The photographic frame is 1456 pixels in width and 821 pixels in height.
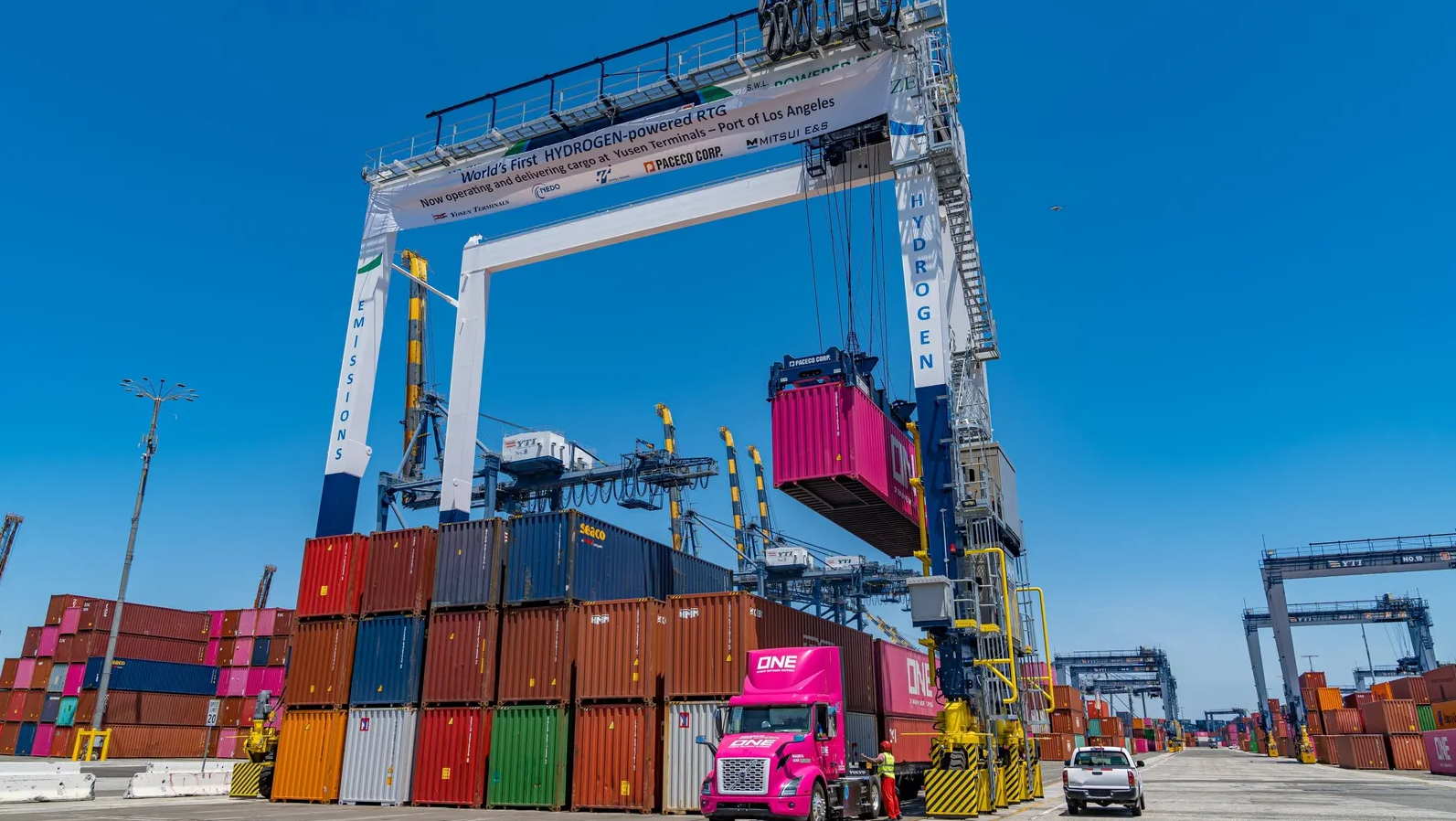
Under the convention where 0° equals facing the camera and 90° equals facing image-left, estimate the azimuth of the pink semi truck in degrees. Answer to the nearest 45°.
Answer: approximately 45°

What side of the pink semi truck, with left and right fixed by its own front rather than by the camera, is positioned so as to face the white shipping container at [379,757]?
right

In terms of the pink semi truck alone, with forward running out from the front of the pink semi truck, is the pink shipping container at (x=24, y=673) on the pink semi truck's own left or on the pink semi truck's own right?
on the pink semi truck's own right

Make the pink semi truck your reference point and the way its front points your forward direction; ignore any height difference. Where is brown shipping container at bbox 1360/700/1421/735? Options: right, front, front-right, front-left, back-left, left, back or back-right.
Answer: back
